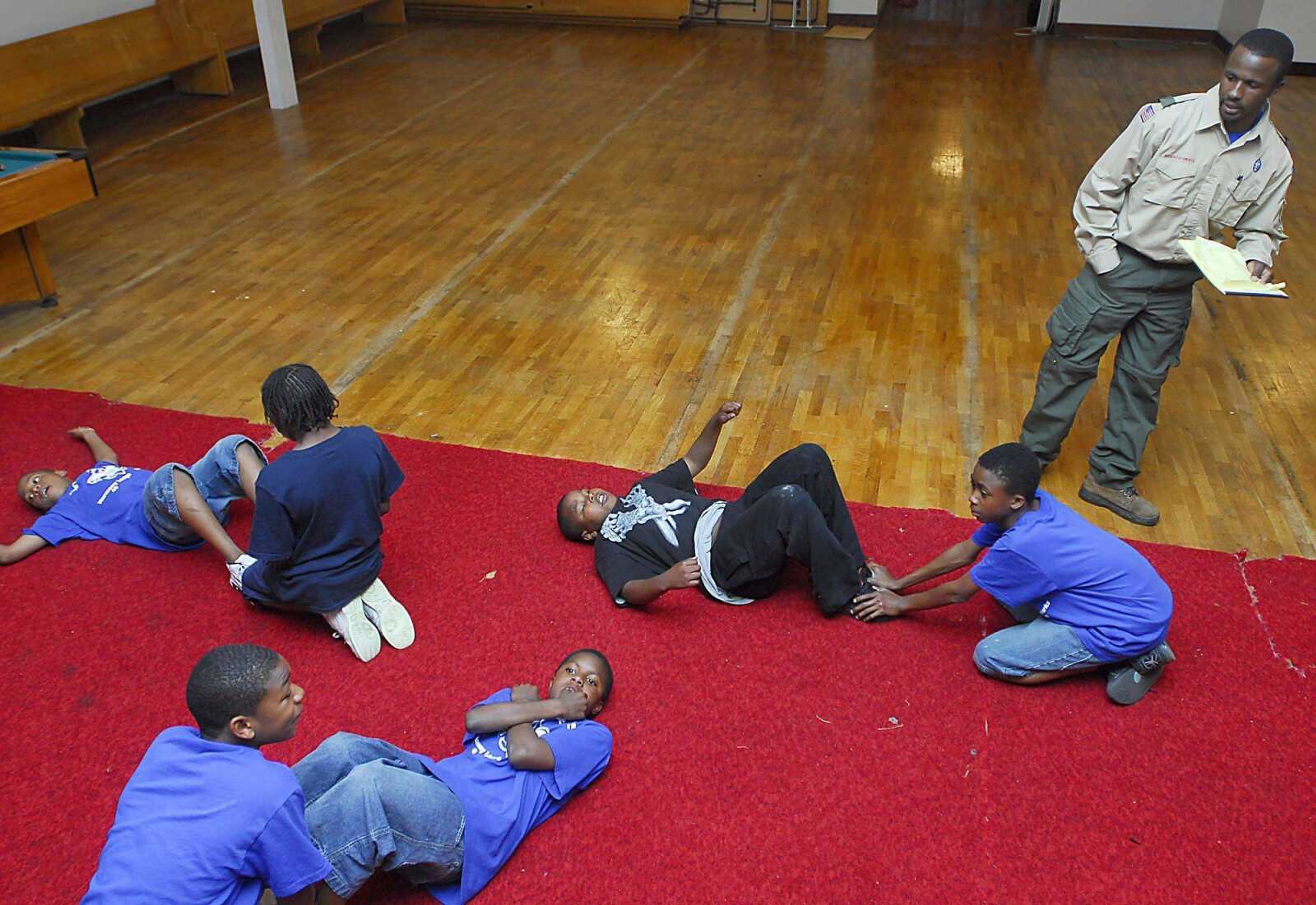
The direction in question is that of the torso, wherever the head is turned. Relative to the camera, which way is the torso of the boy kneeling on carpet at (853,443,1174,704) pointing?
to the viewer's left

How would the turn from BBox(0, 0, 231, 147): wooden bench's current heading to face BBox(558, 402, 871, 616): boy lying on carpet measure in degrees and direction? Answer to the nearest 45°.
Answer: approximately 45° to its right

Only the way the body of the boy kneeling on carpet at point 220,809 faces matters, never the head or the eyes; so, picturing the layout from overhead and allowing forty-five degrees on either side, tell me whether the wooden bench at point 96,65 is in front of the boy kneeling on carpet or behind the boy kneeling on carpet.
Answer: in front

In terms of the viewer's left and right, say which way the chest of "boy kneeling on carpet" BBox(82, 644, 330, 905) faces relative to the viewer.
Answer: facing away from the viewer and to the right of the viewer

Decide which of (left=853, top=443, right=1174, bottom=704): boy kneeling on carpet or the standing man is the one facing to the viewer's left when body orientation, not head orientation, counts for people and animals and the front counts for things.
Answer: the boy kneeling on carpet

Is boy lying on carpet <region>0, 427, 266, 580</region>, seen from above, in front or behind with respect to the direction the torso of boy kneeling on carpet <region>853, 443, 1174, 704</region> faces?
in front

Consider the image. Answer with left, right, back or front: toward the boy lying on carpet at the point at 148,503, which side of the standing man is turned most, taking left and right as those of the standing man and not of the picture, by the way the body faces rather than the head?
right

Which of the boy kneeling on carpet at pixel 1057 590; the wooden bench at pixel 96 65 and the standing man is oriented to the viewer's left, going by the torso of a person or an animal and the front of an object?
the boy kneeling on carpet

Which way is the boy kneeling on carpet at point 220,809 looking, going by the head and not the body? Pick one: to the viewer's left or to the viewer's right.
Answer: to the viewer's right

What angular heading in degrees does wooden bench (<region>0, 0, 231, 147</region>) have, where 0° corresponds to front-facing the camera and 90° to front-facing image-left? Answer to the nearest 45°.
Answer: approximately 315°

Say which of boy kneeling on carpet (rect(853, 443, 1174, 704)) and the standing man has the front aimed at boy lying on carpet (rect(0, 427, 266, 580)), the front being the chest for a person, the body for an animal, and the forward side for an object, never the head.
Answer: the boy kneeling on carpet

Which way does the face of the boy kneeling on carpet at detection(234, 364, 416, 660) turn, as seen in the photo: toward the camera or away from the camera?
away from the camera
